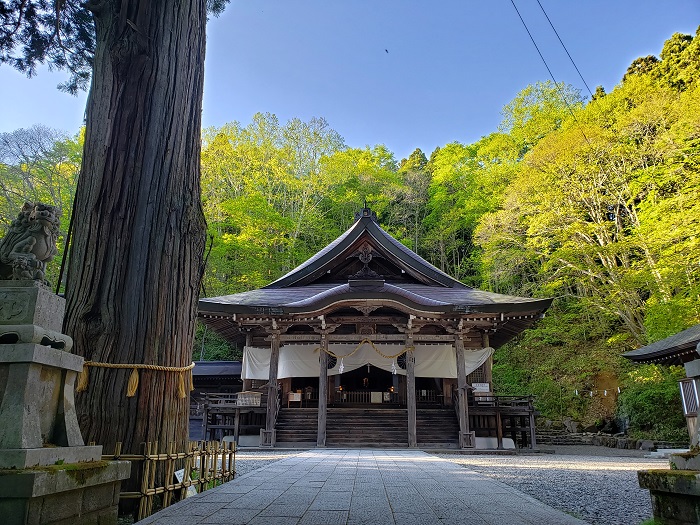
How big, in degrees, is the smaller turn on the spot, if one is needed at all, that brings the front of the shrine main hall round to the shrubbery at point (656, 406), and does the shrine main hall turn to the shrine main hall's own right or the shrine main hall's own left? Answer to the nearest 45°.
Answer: approximately 90° to the shrine main hall's own left

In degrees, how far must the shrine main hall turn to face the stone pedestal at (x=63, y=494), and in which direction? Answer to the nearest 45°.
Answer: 0° — it already faces it

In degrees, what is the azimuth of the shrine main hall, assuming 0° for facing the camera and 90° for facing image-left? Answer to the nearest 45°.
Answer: approximately 0°

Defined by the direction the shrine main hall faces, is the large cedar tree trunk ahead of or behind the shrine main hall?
ahead

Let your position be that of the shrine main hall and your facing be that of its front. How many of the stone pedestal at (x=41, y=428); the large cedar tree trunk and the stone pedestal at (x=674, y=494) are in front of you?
3

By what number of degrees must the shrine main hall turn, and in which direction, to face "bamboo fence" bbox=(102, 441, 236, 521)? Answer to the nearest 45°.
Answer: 0° — it already faces it

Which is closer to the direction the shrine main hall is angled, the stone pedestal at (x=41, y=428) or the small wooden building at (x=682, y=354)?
the stone pedestal

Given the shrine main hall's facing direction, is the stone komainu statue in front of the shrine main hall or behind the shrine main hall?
in front

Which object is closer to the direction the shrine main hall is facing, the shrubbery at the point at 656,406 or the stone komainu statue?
the stone komainu statue
